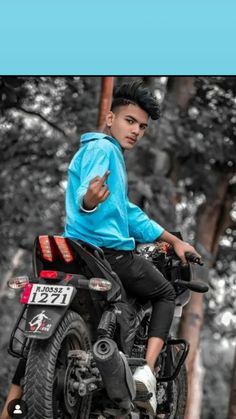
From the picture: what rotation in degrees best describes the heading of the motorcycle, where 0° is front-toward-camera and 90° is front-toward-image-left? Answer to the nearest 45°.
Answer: approximately 225°
